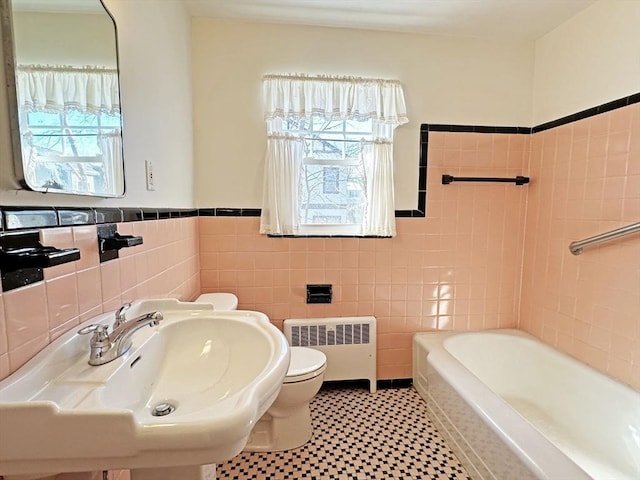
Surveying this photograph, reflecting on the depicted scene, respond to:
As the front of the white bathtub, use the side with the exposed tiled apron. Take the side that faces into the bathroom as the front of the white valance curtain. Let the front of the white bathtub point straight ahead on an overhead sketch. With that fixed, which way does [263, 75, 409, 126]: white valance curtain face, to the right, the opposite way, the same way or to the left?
to the left

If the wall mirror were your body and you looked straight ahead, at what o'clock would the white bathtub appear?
The white bathtub is roughly at 11 o'clock from the wall mirror.

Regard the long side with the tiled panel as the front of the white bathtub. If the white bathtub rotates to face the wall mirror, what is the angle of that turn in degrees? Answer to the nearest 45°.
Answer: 0° — it already faces it

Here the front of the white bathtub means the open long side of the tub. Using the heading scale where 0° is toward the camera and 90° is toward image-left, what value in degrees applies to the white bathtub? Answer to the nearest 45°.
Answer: approximately 45°

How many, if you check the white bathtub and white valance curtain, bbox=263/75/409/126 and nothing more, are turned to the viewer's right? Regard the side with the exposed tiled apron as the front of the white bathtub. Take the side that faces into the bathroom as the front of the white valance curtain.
0

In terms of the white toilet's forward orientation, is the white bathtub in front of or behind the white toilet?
in front

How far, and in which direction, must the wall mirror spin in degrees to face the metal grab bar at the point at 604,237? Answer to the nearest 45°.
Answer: approximately 45° to its left

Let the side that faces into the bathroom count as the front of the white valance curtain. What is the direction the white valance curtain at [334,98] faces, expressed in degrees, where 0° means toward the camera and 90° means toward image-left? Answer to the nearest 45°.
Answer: approximately 0°
